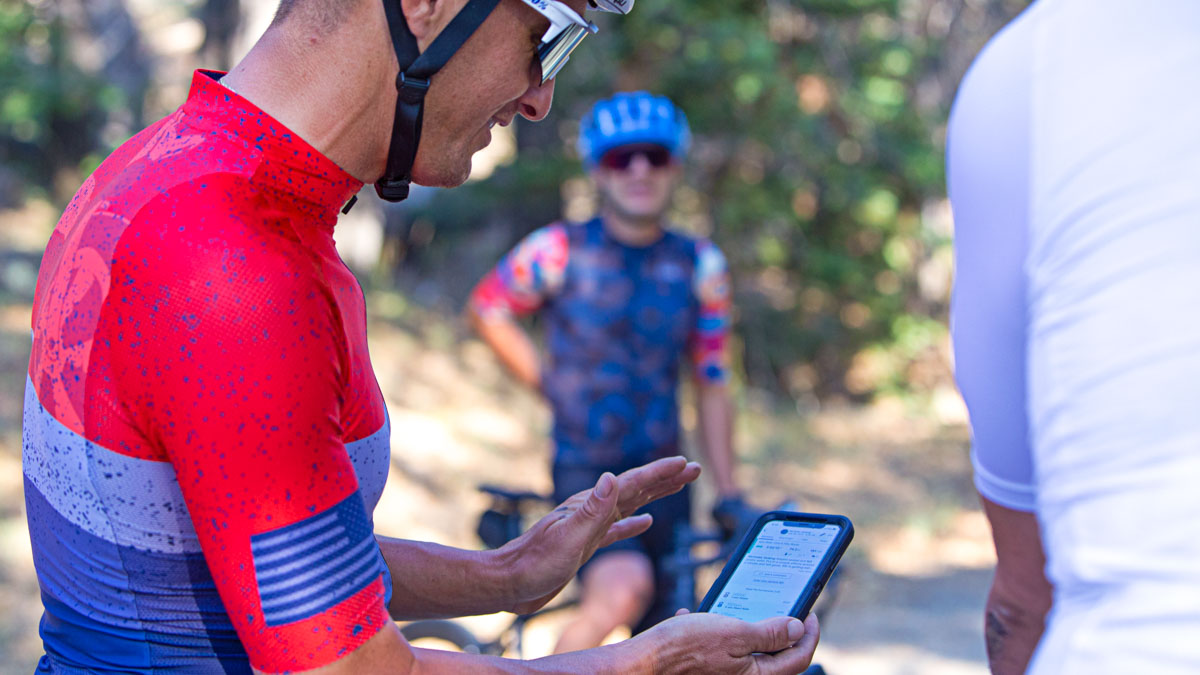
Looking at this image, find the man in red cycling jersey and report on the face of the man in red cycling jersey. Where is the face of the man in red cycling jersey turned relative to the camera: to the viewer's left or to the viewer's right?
to the viewer's right

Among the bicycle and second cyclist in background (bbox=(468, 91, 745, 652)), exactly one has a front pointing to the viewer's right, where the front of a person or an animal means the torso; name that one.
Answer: the bicycle

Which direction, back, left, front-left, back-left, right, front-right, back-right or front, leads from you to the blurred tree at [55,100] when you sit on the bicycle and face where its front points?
back-left

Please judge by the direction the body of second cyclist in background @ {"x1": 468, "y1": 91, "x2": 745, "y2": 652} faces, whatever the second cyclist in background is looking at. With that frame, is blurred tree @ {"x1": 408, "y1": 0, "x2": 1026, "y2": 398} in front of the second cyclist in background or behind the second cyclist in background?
behind

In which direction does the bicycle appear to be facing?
to the viewer's right

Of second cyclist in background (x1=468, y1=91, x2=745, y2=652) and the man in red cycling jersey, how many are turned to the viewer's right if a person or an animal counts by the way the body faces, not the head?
1

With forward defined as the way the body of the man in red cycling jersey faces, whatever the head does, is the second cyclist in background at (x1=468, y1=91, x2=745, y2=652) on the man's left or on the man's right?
on the man's left

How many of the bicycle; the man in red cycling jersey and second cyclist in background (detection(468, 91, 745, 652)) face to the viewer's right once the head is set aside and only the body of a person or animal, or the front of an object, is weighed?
2

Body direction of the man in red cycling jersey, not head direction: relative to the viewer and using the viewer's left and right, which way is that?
facing to the right of the viewer

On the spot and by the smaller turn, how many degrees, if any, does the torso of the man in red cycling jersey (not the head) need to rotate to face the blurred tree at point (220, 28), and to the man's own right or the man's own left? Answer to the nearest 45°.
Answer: approximately 90° to the man's own left
